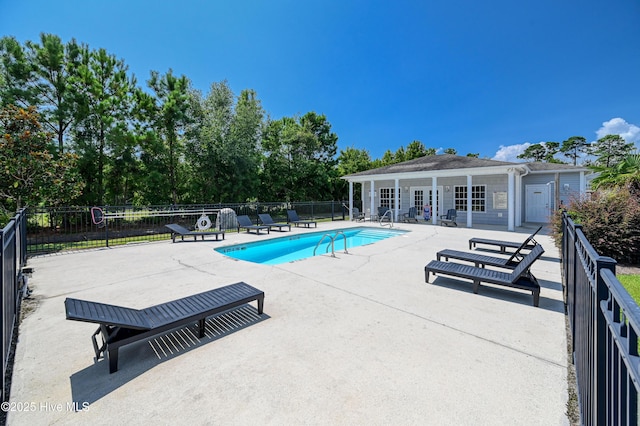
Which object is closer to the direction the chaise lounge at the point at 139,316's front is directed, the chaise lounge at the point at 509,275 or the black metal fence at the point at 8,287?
the chaise lounge

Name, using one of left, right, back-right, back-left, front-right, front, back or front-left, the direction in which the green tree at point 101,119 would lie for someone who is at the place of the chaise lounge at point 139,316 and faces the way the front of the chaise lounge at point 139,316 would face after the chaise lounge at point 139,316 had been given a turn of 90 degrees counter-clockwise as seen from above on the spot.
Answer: front-right

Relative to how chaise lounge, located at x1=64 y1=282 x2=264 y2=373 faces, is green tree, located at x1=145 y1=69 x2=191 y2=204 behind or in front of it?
in front

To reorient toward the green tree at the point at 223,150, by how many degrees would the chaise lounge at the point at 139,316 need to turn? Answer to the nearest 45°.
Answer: approximately 45° to its left

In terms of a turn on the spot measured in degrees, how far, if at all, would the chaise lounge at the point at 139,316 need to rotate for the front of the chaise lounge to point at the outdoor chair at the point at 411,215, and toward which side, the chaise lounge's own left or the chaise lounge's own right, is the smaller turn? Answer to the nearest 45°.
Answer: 0° — it already faces it

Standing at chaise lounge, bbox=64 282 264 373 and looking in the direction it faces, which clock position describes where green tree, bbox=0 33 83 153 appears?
The green tree is roughly at 10 o'clock from the chaise lounge.

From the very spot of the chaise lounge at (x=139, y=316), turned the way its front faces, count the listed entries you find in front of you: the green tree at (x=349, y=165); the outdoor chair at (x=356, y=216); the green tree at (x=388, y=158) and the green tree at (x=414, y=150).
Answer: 4

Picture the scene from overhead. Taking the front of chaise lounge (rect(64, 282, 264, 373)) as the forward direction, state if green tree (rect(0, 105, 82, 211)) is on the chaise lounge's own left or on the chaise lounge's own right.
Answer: on the chaise lounge's own left

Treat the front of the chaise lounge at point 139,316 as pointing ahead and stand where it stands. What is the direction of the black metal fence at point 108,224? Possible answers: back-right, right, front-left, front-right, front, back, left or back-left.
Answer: front-left
